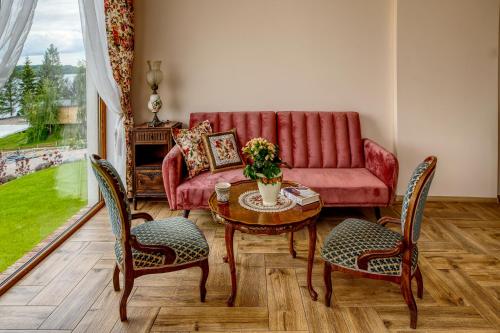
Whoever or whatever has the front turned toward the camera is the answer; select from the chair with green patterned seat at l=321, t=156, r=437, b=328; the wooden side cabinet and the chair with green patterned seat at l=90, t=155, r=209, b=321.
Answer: the wooden side cabinet

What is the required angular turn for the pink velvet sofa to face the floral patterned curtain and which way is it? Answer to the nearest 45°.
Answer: approximately 90° to its right

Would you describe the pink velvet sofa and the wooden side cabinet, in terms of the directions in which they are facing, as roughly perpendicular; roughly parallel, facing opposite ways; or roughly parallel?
roughly parallel

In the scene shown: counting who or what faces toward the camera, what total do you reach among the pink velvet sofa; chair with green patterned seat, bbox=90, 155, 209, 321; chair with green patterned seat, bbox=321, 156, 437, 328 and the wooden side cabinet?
2

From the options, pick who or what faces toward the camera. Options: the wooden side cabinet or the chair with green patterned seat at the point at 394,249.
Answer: the wooden side cabinet

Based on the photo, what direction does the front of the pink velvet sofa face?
toward the camera

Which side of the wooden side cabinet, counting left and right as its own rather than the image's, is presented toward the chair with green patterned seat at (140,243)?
front

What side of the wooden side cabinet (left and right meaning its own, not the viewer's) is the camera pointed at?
front

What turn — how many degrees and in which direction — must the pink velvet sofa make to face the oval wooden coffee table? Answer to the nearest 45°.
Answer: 0° — it already faces it

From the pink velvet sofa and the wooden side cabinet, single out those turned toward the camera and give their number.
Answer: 2
